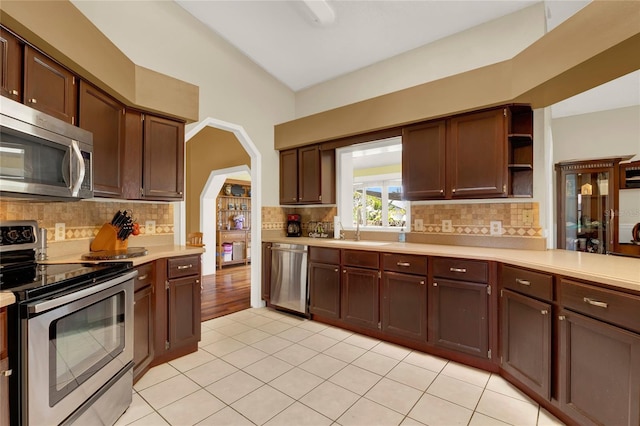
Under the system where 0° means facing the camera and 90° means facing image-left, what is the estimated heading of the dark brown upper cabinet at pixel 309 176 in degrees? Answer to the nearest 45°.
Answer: approximately 45°

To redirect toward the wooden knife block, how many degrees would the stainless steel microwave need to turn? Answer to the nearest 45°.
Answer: approximately 90° to its left

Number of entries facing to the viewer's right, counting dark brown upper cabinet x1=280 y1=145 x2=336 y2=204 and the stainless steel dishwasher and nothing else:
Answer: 0

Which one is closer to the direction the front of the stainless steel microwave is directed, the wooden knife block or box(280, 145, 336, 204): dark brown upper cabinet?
the dark brown upper cabinet

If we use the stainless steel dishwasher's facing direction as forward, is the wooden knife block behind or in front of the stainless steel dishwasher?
in front

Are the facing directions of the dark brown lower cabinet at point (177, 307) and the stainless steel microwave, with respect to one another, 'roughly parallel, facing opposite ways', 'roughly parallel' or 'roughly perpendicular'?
roughly parallel

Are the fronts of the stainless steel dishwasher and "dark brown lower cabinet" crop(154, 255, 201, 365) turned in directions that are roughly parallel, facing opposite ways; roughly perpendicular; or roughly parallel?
roughly perpendicular

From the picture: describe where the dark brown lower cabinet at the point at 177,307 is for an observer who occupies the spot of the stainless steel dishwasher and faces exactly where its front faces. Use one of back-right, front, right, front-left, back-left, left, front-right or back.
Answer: front

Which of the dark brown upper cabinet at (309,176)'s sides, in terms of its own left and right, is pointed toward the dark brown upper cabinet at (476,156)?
left

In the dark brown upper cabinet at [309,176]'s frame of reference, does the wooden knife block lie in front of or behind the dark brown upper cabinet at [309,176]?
in front

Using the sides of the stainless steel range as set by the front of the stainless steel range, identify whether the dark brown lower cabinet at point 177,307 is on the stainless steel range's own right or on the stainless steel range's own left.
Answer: on the stainless steel range's own left

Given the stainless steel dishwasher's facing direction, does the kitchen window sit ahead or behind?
behind

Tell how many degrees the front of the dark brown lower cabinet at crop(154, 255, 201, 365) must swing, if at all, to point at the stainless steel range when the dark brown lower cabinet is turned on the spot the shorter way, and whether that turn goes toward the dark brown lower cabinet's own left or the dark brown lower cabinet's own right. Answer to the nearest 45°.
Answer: approximately 90° to the dark brown lower cabinet's own right

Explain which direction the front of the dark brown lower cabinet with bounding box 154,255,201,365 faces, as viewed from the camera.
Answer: facing the viewer and to the right of the viewer
